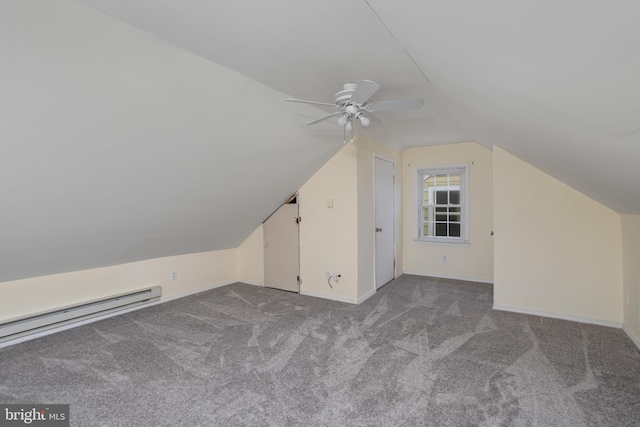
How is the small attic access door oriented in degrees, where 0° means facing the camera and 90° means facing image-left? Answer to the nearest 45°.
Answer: approximately 45°

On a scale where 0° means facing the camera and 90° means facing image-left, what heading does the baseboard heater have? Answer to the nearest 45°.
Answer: approximately 315°

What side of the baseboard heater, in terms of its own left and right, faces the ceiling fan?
front

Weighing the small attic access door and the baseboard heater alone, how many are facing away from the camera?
0

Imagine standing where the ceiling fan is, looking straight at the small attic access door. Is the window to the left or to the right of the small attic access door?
right

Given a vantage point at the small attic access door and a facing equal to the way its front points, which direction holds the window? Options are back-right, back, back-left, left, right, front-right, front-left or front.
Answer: back-left

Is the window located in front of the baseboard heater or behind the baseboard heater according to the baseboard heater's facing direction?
in front

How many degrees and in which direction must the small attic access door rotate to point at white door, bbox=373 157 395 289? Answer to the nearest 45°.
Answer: approximately 135° to its left

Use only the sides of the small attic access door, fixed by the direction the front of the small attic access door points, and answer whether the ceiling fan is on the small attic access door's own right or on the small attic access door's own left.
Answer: on the small attic access door's own left

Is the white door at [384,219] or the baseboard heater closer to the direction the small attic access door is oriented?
the baseboard heater

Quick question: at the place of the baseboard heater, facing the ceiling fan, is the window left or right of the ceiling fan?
left

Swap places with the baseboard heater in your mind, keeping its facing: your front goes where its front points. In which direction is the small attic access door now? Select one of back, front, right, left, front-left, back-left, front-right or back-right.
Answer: front-left

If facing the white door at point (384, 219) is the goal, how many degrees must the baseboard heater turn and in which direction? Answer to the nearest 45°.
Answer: approximately 45° to its left
